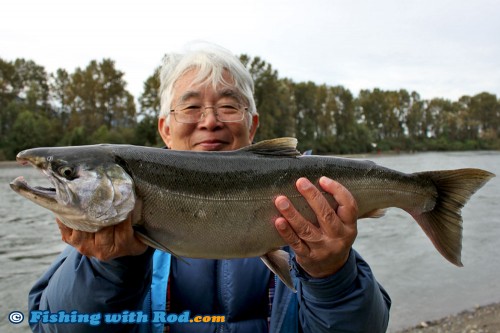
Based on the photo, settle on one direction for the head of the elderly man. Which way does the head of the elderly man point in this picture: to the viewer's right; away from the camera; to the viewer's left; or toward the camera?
toward the camera

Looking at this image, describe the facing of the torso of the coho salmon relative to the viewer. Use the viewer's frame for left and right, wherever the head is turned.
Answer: facing to the left of the viewer

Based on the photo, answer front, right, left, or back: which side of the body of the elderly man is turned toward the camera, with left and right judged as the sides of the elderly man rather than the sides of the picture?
front
